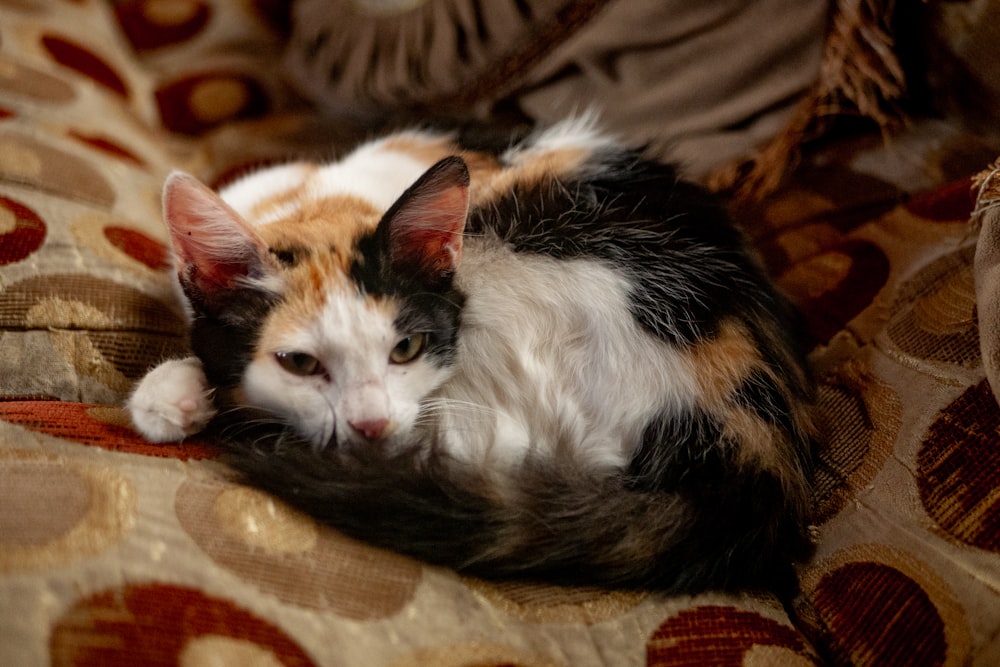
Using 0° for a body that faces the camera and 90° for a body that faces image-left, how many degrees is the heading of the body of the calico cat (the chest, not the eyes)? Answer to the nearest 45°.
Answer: approximately 45°
